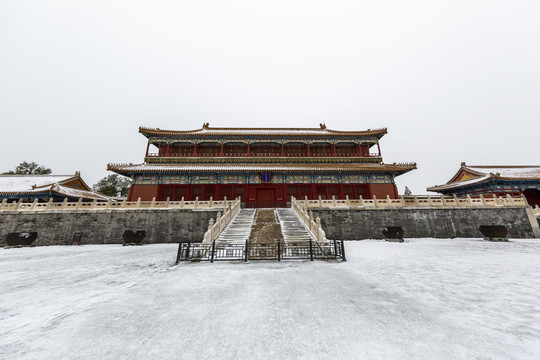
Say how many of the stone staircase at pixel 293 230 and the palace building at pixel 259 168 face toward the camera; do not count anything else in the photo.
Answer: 2

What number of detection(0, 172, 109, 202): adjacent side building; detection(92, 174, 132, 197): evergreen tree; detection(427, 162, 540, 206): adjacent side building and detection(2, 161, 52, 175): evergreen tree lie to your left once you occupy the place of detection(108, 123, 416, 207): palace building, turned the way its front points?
1

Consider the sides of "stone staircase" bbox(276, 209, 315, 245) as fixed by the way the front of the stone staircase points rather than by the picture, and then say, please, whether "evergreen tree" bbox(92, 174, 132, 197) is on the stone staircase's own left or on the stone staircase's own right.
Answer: on the stone staircase's own right

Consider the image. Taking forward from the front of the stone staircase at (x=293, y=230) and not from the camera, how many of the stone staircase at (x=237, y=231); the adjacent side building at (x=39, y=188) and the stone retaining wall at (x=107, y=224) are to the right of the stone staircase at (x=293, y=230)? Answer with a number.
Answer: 3

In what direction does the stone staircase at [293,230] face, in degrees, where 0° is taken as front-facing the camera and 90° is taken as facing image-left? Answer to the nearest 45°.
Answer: approximately 0°

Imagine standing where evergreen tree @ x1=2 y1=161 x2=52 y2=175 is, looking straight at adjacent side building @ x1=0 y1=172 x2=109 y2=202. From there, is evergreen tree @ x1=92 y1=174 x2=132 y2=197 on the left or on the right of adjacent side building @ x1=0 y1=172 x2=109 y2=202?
left

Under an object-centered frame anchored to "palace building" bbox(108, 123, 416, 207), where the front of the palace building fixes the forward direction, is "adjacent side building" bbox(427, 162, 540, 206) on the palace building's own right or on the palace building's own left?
on the palace building's own left

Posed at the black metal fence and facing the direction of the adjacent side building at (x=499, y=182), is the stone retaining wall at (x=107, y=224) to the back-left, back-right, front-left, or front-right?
back-left

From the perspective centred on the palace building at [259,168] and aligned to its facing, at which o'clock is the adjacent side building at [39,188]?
The adjacent side building is roughly at 3 o'clock from the palace building.

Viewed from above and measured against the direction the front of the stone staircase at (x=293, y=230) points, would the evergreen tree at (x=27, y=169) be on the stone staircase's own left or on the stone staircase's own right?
on the stone staircase's own right

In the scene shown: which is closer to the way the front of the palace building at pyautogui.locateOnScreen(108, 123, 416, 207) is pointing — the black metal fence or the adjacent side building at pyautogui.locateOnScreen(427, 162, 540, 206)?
the black metal fence

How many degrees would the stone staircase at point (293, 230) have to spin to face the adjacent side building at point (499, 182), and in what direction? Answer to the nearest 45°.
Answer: approximately 135° to its left
